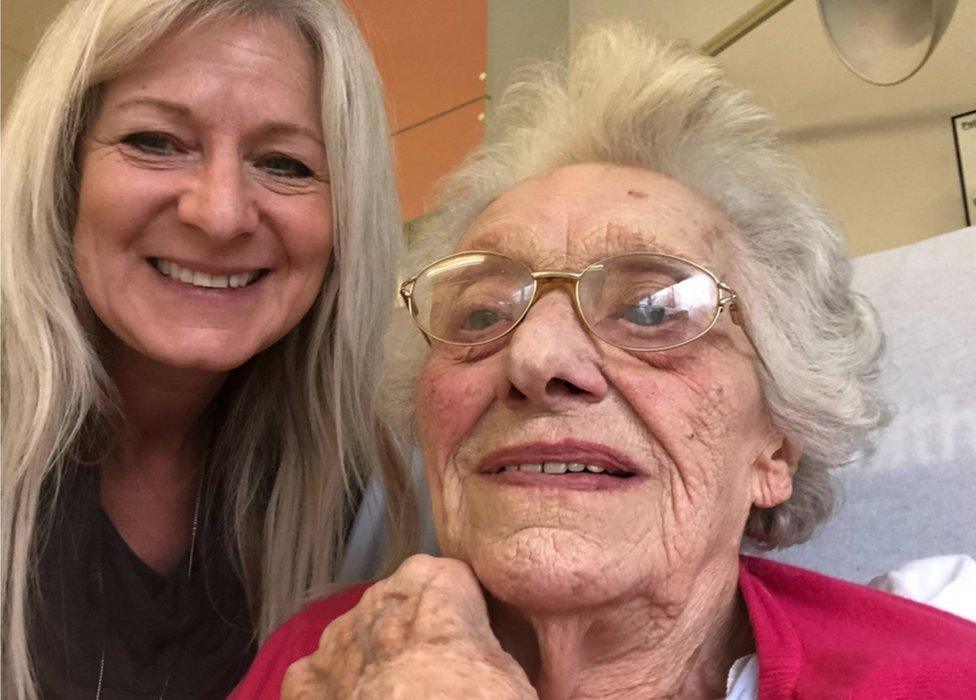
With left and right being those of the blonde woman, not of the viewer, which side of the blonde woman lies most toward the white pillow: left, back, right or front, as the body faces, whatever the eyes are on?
left

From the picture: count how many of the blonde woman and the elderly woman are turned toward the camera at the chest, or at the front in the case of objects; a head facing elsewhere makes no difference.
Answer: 2

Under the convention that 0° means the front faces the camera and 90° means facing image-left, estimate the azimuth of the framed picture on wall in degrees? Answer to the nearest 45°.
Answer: approximately 45°

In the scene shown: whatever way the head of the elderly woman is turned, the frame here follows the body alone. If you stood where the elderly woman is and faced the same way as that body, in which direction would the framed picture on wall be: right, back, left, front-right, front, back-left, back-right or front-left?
back-left

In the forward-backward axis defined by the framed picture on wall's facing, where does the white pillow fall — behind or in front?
in front

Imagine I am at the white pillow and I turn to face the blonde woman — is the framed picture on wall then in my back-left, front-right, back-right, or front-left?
back-right

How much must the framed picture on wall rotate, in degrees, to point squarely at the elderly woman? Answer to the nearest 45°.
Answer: approximately 45° to its left

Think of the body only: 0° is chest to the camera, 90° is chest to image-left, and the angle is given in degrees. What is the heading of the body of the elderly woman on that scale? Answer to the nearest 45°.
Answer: approximately 0°
